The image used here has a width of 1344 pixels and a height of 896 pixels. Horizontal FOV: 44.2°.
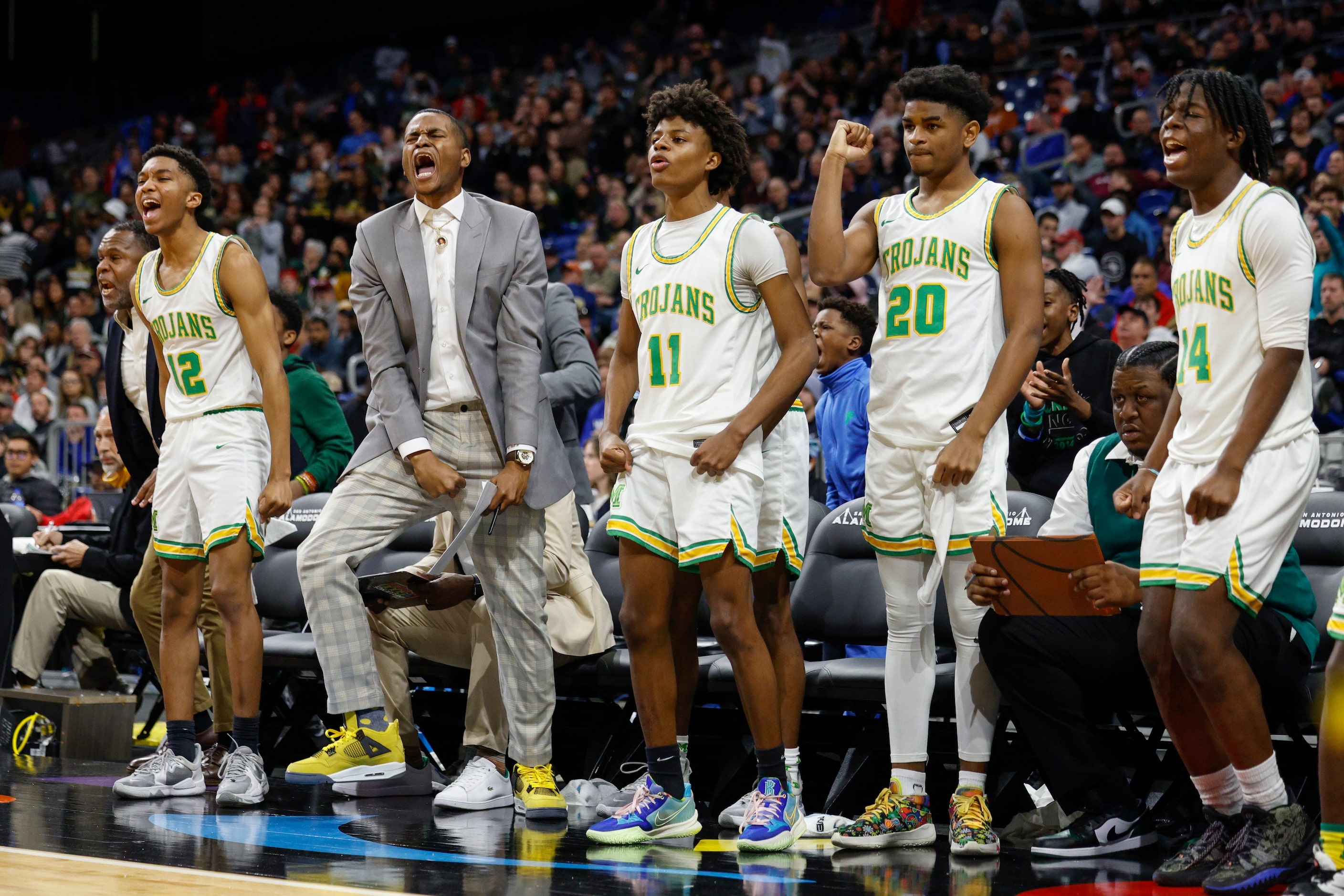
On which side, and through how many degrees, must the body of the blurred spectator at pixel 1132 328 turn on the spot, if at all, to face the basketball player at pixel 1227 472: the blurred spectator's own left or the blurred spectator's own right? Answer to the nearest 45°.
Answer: approximately 45° to the blurred spectator's own left

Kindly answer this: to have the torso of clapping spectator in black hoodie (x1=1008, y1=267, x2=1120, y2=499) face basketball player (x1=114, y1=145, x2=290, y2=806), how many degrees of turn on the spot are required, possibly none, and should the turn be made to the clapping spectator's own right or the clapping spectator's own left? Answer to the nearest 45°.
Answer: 0° — they already face them

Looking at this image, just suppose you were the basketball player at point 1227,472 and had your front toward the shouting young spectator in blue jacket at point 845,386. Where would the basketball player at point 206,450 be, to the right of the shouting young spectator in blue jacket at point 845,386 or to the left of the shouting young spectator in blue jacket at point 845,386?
left

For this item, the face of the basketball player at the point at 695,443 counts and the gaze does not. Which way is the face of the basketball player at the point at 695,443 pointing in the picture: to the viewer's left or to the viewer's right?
to the viewer's left

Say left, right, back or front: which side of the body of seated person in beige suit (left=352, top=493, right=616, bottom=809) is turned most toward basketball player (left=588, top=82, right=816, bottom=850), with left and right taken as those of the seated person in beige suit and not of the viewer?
left

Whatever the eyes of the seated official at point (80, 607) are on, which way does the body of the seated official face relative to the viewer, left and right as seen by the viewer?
facing to the left of the viewer

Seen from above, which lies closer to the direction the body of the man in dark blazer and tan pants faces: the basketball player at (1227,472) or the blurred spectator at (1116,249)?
the basketball player

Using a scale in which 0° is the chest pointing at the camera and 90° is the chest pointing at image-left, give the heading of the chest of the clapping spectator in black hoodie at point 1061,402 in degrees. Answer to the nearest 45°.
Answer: approximately 45°

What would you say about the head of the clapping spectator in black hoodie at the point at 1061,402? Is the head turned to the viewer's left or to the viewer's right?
to the viewer's left

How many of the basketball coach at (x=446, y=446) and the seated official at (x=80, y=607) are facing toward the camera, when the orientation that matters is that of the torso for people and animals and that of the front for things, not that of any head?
1
